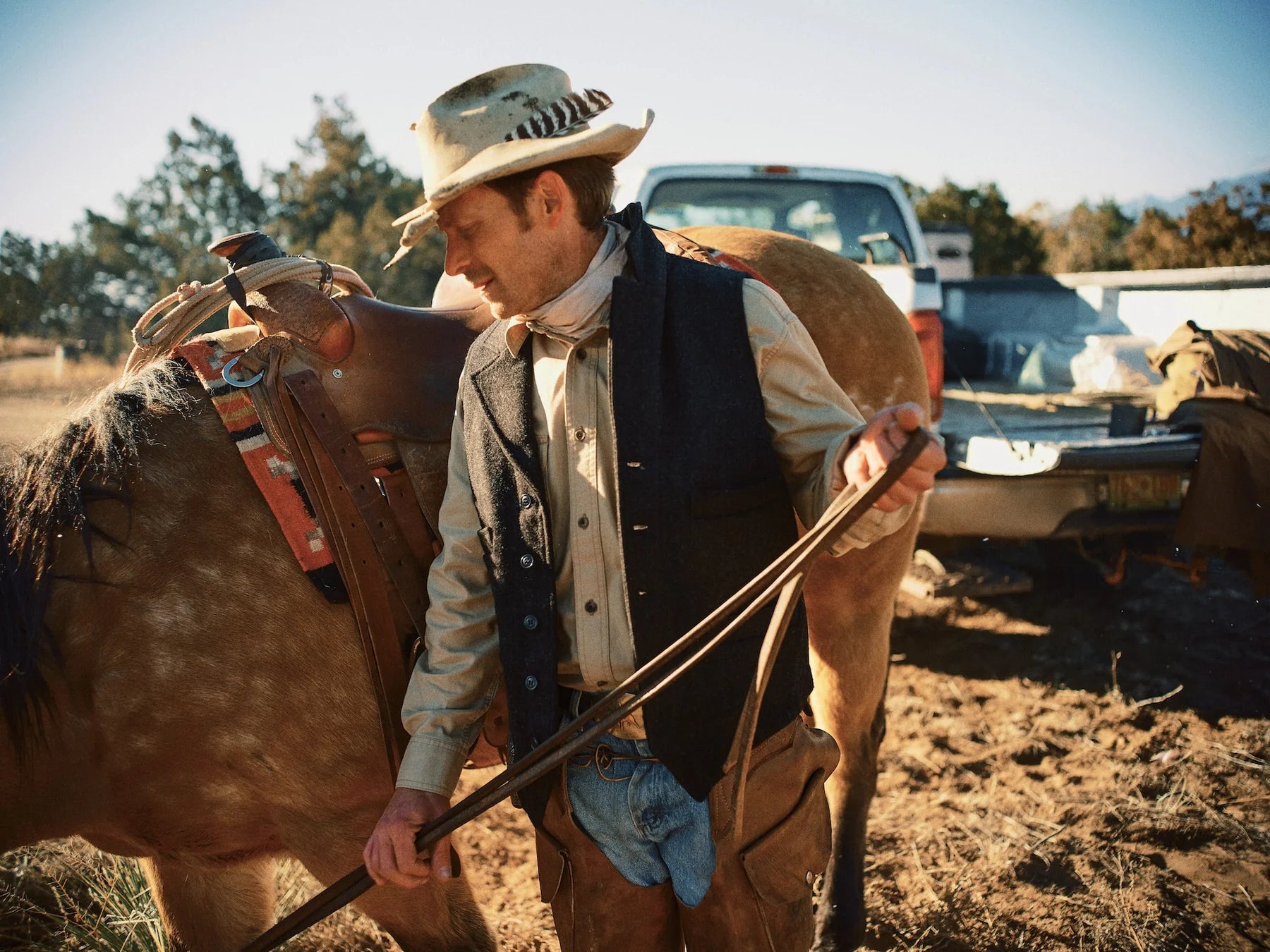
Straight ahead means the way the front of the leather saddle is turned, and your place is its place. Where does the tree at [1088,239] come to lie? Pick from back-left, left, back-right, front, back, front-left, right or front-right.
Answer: back-right

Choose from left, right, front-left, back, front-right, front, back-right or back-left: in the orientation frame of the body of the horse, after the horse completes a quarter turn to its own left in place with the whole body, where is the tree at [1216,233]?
back-left

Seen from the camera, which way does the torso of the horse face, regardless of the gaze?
to the viewer's left

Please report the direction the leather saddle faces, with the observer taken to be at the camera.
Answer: facing to the left of the viewer

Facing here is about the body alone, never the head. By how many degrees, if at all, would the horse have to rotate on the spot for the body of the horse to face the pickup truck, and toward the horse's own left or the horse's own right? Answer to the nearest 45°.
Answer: approximately 135° to the horse's own right

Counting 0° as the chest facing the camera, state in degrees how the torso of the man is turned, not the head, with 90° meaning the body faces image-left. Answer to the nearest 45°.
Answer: approximately 45°

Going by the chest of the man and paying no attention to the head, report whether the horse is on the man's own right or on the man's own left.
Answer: on the man's own right

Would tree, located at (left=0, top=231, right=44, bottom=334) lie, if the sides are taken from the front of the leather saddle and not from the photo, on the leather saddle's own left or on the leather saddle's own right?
on the leather saddle's own right

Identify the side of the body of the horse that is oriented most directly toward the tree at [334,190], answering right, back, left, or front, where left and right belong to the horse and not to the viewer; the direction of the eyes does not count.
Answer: right

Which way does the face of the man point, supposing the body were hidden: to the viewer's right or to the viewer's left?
to the viewer's left
